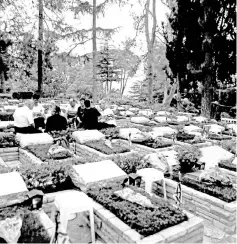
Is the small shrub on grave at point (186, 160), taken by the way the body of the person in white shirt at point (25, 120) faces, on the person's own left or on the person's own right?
on the person's own right

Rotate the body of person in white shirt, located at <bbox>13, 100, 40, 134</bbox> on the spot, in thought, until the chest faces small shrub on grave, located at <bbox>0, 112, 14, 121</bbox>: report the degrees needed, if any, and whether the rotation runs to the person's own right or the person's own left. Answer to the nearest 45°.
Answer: approximately 45° to the person's own left

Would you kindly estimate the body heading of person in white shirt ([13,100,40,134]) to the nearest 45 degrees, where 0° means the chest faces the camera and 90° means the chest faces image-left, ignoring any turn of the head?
approximately 225°

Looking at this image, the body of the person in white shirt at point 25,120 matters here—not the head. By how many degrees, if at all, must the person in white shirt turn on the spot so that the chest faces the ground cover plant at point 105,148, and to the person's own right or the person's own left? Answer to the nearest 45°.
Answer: approximately 90° to the person's own right

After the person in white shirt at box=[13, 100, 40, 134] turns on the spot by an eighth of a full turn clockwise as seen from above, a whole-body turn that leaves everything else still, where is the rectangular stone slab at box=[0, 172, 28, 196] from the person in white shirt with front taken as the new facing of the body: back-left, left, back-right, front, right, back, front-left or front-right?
right
